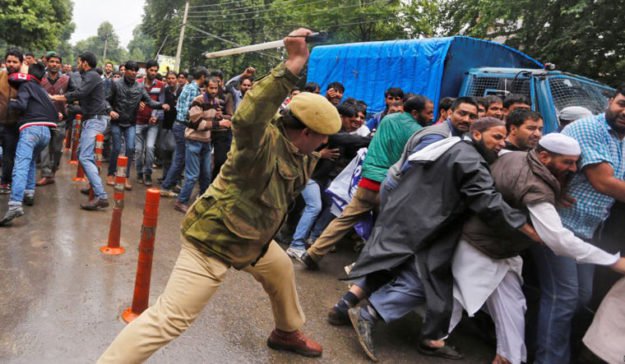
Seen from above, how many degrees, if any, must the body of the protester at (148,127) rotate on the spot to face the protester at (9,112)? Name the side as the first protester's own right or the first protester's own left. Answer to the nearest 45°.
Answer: approximately 45° to the first protester's own right

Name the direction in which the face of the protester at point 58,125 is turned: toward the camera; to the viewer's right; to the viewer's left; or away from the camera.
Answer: toward the camera

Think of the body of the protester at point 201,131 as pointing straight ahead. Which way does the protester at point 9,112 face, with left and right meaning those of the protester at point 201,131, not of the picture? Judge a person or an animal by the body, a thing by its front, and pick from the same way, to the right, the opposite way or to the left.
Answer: the same way

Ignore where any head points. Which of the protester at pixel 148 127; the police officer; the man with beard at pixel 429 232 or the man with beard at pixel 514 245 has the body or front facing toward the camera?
the protester

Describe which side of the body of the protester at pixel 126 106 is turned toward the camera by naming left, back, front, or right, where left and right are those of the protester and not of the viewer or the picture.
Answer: front

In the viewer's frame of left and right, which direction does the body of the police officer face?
facing to the right of the viewer

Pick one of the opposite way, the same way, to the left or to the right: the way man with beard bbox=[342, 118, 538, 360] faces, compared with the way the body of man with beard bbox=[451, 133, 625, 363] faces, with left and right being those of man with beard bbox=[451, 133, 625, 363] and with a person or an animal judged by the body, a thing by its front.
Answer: the same way

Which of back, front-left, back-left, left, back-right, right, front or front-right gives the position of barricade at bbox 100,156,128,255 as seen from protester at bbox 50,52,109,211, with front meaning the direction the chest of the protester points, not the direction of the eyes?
left

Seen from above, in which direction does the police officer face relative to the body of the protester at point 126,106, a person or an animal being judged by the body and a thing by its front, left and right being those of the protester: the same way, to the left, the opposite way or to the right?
to the left

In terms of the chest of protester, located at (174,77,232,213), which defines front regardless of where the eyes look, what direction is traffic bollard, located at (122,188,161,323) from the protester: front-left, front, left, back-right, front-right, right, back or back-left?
front-right

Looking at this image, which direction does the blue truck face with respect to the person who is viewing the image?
facing the viewer and to the right of the viewer
